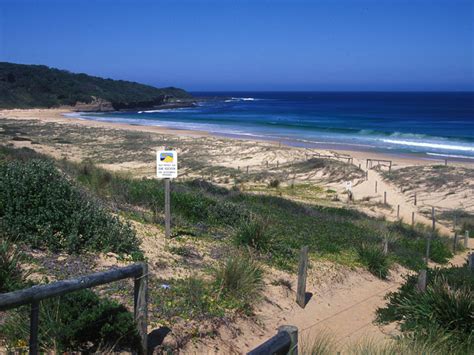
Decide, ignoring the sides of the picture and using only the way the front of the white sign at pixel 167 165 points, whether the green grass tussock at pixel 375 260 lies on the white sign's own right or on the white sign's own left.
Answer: on the white sign's own left

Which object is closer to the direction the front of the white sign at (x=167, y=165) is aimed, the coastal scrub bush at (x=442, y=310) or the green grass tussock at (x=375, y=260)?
the coastal scrub bush

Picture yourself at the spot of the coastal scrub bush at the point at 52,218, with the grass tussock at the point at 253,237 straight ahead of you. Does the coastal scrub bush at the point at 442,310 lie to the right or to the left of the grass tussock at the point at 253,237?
right

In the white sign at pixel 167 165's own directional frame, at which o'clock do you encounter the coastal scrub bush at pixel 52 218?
The coastal scrub bush is roughly at 2 o'clock from the white sign.

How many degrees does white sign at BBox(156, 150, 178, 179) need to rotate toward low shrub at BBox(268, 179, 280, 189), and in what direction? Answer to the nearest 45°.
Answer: approximately 180°

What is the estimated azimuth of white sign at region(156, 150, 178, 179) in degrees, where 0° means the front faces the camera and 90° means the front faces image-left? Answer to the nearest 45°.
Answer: approximately 0°

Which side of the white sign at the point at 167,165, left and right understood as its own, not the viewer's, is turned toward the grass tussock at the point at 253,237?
left

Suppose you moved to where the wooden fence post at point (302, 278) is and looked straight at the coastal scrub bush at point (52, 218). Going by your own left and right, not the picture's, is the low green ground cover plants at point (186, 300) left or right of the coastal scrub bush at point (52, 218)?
left

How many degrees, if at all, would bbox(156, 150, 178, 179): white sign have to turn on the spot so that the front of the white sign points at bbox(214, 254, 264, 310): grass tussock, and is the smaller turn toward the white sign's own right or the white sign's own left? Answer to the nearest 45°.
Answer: approximately 45° to the white sign's own left

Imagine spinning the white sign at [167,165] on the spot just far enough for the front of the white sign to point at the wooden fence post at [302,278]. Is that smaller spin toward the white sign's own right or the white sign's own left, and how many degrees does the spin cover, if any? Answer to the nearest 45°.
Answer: approximately 45° to the white sign's own left
